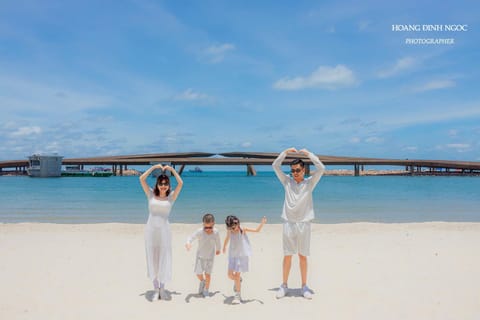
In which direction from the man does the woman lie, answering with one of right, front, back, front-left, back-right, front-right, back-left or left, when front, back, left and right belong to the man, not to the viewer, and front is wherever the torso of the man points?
right

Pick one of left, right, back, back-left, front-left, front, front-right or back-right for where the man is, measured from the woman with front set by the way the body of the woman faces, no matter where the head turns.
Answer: left

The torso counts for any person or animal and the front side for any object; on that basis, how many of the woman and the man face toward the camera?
2

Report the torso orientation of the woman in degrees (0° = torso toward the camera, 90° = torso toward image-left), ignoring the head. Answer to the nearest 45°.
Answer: approximately 0°

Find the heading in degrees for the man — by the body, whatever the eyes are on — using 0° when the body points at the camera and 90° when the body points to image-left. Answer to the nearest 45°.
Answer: approximately 0°
